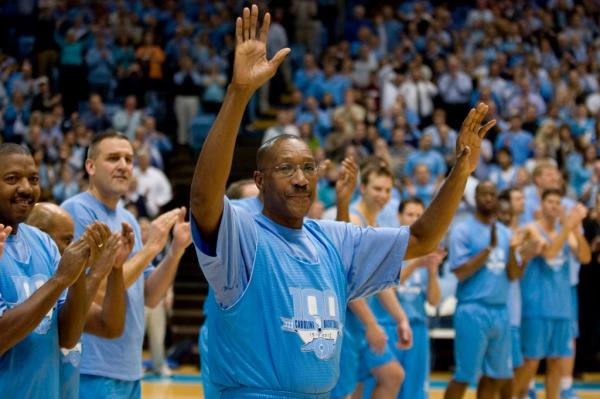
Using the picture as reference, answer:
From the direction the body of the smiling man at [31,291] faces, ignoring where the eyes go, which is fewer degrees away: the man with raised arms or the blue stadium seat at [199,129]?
the man with raised arms

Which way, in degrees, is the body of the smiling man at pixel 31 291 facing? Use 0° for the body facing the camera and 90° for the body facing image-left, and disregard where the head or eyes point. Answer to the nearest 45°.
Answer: approximately 315°

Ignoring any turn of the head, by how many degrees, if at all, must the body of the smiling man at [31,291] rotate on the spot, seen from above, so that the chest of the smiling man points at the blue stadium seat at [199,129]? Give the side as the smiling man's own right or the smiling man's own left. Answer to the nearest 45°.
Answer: approximately 135° to the smiling man's own left

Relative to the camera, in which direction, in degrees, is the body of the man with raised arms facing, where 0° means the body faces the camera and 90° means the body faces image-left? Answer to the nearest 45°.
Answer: approximately 315°

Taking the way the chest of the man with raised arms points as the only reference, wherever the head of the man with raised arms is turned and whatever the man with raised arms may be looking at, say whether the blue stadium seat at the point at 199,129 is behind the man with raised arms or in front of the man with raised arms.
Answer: behind

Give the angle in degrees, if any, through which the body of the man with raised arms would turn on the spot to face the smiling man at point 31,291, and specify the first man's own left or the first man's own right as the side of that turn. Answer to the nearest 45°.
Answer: approximately 135° to the first man's own right
